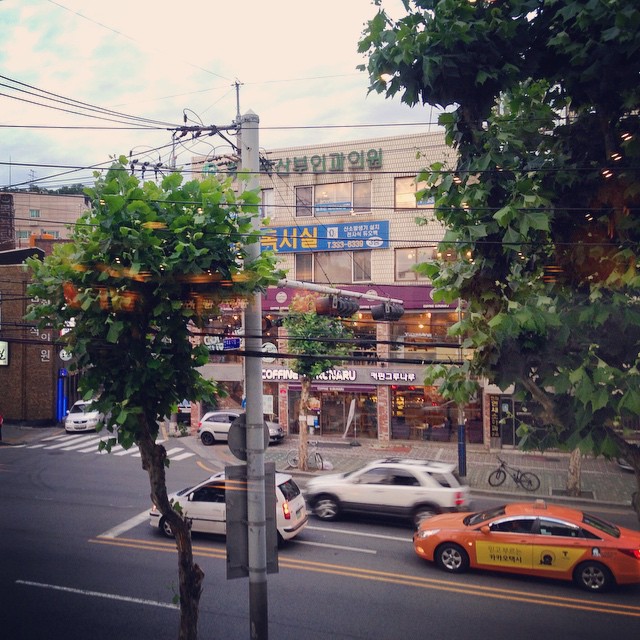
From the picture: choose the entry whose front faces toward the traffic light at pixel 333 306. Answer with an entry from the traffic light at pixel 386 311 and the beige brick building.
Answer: the beige brick building

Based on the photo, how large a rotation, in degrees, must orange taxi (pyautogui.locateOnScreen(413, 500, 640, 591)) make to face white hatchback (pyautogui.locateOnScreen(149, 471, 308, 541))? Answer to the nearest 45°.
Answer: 0° — it already faces it

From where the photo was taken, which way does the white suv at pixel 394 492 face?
to the viewer's left

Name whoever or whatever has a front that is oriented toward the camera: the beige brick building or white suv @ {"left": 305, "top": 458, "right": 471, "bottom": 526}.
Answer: the beige brick building

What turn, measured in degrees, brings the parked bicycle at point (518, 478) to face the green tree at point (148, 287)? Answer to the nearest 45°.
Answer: approximately 90° to its left

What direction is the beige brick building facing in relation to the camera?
toward the camera

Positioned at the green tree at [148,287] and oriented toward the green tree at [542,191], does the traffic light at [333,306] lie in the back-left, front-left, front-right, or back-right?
front-left

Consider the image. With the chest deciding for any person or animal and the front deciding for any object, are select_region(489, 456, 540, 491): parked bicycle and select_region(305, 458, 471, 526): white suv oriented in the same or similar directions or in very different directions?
same or similar directions

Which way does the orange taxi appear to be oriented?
to the viewer's left
